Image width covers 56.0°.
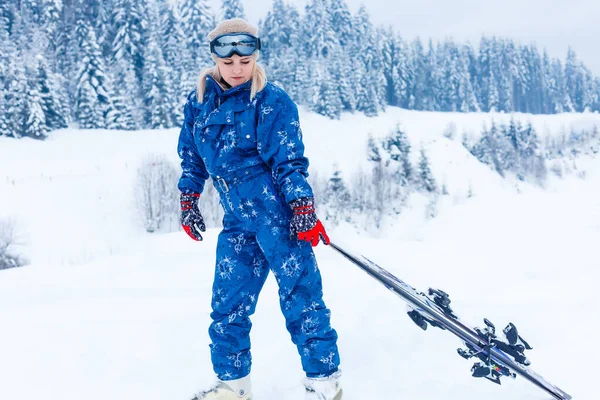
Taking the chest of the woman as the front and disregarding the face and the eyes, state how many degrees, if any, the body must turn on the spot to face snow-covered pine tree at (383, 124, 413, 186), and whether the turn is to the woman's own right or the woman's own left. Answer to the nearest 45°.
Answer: approximately 135° to the woman's own right

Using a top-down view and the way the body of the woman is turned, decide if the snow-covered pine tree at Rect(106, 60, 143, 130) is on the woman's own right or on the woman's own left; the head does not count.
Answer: on the woman's own right

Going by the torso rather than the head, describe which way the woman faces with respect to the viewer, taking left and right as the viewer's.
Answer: facing the viewer and to the left of the viewer

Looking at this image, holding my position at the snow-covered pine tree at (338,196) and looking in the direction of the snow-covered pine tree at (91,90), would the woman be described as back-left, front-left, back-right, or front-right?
back-left

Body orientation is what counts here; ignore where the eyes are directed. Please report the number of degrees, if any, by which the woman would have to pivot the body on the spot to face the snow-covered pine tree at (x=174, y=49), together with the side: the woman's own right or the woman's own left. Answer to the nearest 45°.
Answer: approximately 135° to the woman's own right

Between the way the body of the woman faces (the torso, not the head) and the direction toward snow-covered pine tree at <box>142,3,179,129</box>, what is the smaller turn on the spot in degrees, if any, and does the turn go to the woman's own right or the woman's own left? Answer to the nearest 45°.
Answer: approximately 135° to the woman's own right

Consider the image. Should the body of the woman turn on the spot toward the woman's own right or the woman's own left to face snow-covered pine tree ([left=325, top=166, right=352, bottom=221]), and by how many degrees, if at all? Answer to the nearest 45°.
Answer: approximately 135° to the woman's own right

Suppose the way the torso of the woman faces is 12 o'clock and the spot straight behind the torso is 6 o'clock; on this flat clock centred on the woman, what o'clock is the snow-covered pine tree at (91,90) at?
The snow-covered pine tree is roughly at 4 o'clock from the woman.
